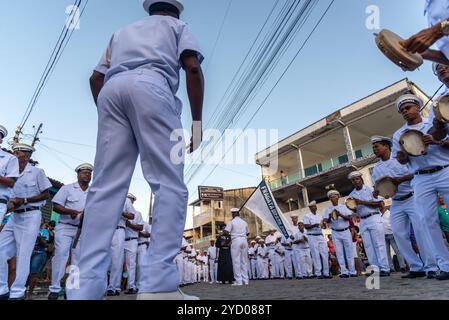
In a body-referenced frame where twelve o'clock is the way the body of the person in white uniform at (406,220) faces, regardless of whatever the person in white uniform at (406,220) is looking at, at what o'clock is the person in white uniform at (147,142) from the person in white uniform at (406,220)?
the person in white uniform at (147,142) is roughly at 11 o'clock from the person in white uniform at (406,220).

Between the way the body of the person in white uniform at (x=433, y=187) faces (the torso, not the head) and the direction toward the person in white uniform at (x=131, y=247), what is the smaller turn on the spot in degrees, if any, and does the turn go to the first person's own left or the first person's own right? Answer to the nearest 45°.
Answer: approximately 45° to the first person's own right

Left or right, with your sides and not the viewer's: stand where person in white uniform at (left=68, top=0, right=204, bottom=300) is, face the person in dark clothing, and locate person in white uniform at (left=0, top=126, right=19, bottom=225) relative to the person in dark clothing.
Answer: left

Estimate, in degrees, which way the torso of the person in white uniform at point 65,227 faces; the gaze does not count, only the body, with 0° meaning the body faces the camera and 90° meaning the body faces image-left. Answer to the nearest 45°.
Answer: approximately 315°
